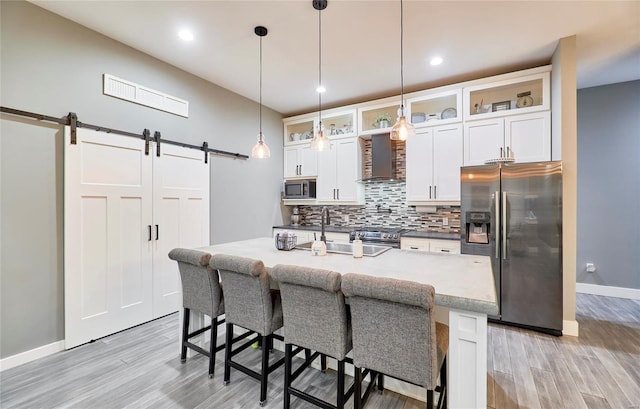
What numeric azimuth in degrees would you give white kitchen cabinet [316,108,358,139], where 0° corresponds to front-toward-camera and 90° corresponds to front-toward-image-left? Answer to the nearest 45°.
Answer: approximately 45°

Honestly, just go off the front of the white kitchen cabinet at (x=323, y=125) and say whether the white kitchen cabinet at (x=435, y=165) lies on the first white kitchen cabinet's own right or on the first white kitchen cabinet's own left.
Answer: on the first white kitchen cabinet's own left

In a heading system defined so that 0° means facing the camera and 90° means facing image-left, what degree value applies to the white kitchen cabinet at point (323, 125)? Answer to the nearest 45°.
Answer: approximately 45°

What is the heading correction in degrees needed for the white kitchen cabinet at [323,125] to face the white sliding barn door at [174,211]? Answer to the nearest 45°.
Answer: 0° — it already faces it

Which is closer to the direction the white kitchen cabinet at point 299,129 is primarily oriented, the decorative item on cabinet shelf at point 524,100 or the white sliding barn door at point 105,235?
the white sliding barn door

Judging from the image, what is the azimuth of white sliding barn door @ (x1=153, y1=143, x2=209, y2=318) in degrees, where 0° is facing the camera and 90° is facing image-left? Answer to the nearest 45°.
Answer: approximately 315°

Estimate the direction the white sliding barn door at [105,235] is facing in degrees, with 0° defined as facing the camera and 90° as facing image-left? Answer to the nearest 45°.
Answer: approximately 315°

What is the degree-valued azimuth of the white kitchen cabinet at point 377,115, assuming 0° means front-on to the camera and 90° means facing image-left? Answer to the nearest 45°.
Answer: approximately 45°
